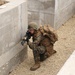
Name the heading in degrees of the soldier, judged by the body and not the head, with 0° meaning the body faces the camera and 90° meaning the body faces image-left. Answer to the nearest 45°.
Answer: approximately 45°
